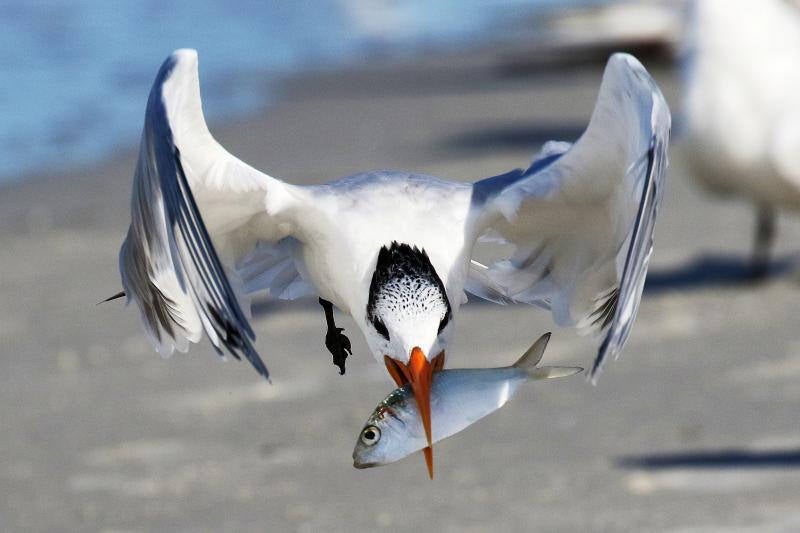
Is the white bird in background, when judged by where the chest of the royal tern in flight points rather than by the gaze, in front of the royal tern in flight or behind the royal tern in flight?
behind

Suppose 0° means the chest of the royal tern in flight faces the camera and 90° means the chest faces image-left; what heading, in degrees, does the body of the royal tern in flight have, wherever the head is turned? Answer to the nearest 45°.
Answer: approximately 0°

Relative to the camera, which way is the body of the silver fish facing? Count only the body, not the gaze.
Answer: to the viewer's left

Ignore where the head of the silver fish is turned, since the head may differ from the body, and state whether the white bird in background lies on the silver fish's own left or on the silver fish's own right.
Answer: on the silver fish's own right
